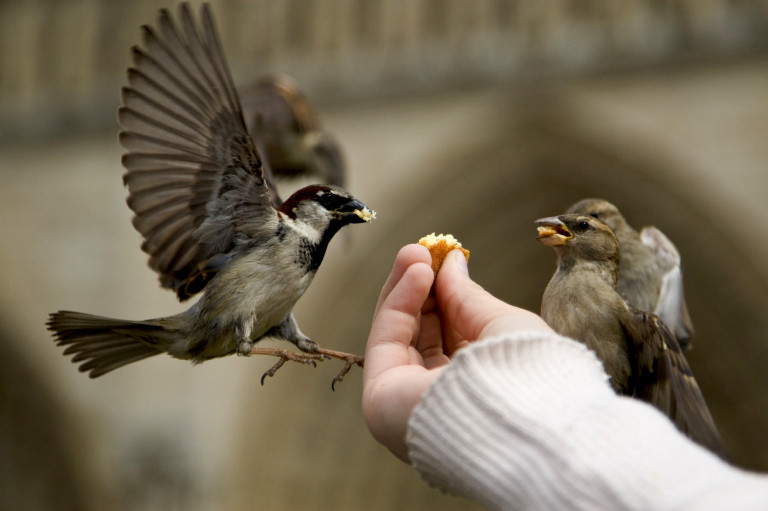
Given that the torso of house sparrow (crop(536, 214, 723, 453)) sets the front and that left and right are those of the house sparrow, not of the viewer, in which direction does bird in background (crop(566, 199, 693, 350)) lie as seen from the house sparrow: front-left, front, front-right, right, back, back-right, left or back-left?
right

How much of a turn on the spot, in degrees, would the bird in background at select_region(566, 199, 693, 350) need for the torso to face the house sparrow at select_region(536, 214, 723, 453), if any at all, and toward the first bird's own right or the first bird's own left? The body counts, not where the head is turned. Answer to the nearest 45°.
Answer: approximately 90° to the first bird's own left

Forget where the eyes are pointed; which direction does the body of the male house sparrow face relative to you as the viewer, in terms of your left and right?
facing to the right of the viewer

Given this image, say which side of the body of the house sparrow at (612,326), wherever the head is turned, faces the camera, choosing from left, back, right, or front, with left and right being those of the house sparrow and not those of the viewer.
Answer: left

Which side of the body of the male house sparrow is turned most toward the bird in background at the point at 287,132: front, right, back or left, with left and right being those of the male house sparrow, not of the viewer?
left

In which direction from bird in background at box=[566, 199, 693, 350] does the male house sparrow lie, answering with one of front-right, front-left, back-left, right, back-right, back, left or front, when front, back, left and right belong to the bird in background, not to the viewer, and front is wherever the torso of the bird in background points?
front-left

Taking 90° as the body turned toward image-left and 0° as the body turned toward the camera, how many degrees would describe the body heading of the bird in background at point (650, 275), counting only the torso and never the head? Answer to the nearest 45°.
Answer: approximately 90°

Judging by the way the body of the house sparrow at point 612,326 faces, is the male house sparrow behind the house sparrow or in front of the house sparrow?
in front
